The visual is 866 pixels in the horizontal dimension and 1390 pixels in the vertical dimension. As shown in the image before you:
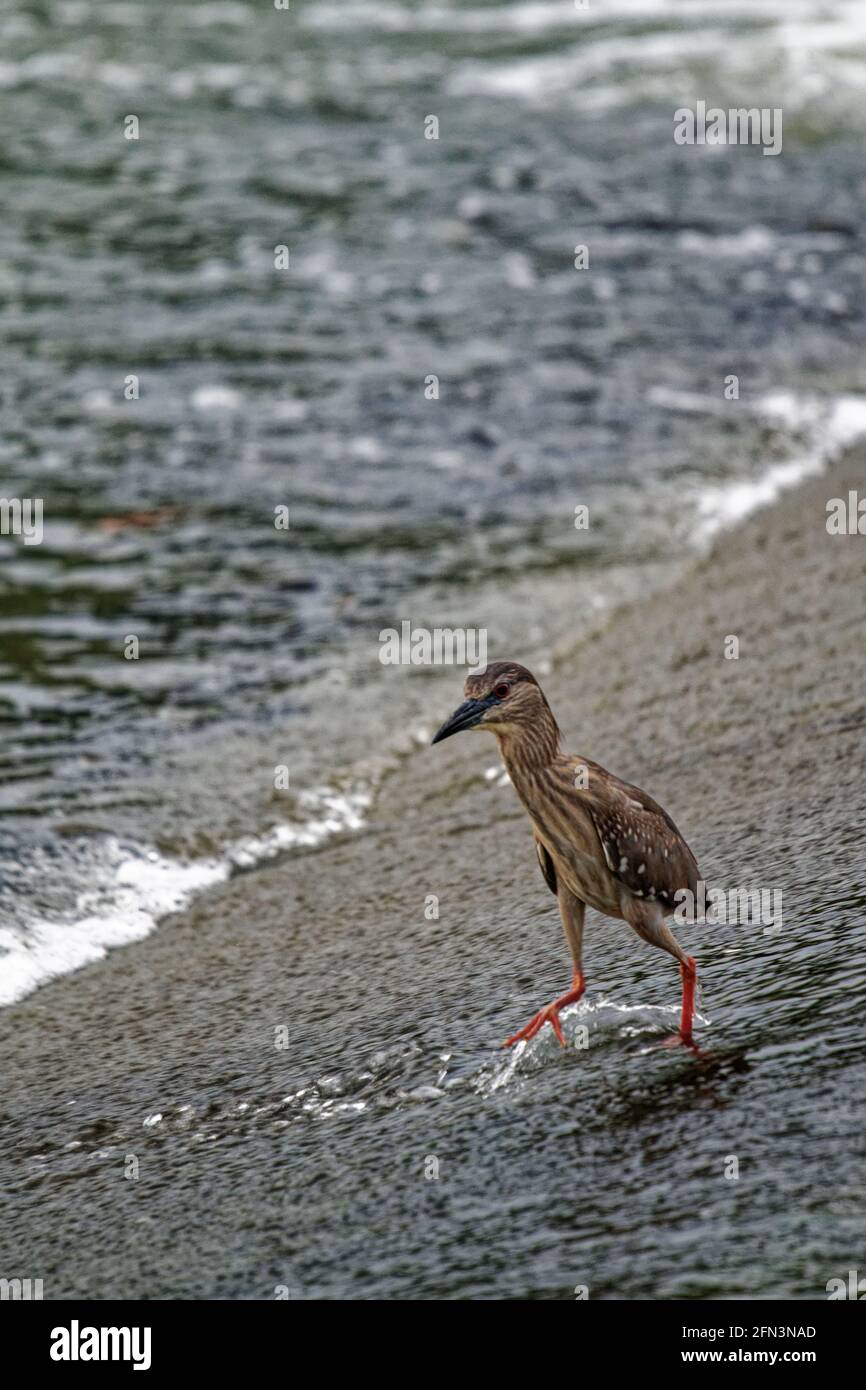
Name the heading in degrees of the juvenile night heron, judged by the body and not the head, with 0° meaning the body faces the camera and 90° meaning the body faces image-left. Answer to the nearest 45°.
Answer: approximately 45°
